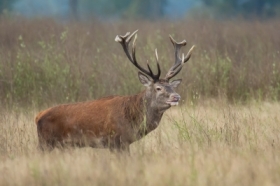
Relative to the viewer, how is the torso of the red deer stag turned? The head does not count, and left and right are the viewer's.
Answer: facing to the right of the viewer
